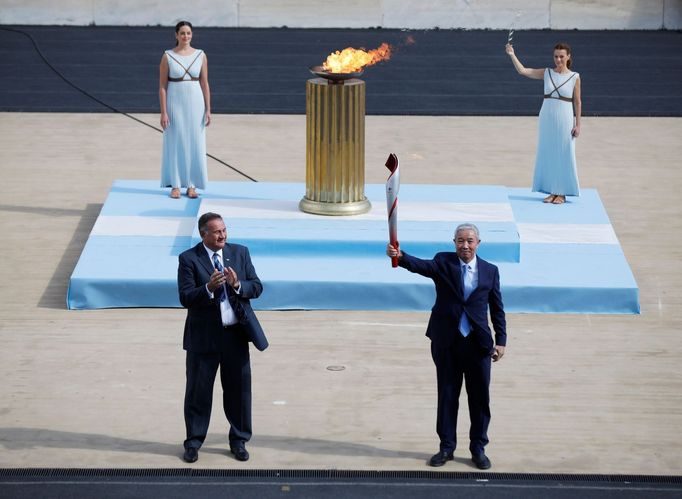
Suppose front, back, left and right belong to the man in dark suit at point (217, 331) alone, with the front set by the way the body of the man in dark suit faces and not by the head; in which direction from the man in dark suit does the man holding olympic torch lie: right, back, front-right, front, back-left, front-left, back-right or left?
left

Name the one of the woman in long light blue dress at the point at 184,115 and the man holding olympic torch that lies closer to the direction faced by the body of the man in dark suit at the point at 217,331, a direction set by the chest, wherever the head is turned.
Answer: the man holding olympic torch

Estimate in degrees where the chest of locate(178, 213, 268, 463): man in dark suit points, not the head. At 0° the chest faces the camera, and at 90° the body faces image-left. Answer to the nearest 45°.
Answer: approximately 0°
